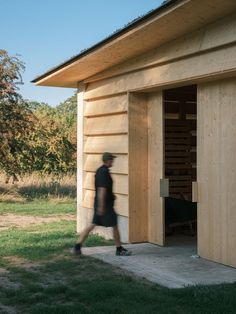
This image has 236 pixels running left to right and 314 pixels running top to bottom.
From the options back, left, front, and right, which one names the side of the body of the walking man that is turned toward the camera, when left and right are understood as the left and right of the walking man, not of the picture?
right

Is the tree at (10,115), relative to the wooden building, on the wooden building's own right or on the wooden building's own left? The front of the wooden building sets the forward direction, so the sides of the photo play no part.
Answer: on the wooden building's own right

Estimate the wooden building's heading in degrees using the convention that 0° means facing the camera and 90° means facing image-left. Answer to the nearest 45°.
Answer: approximately 45°

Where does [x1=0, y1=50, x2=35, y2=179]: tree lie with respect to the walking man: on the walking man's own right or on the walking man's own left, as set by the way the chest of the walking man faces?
on the walking man's own left
